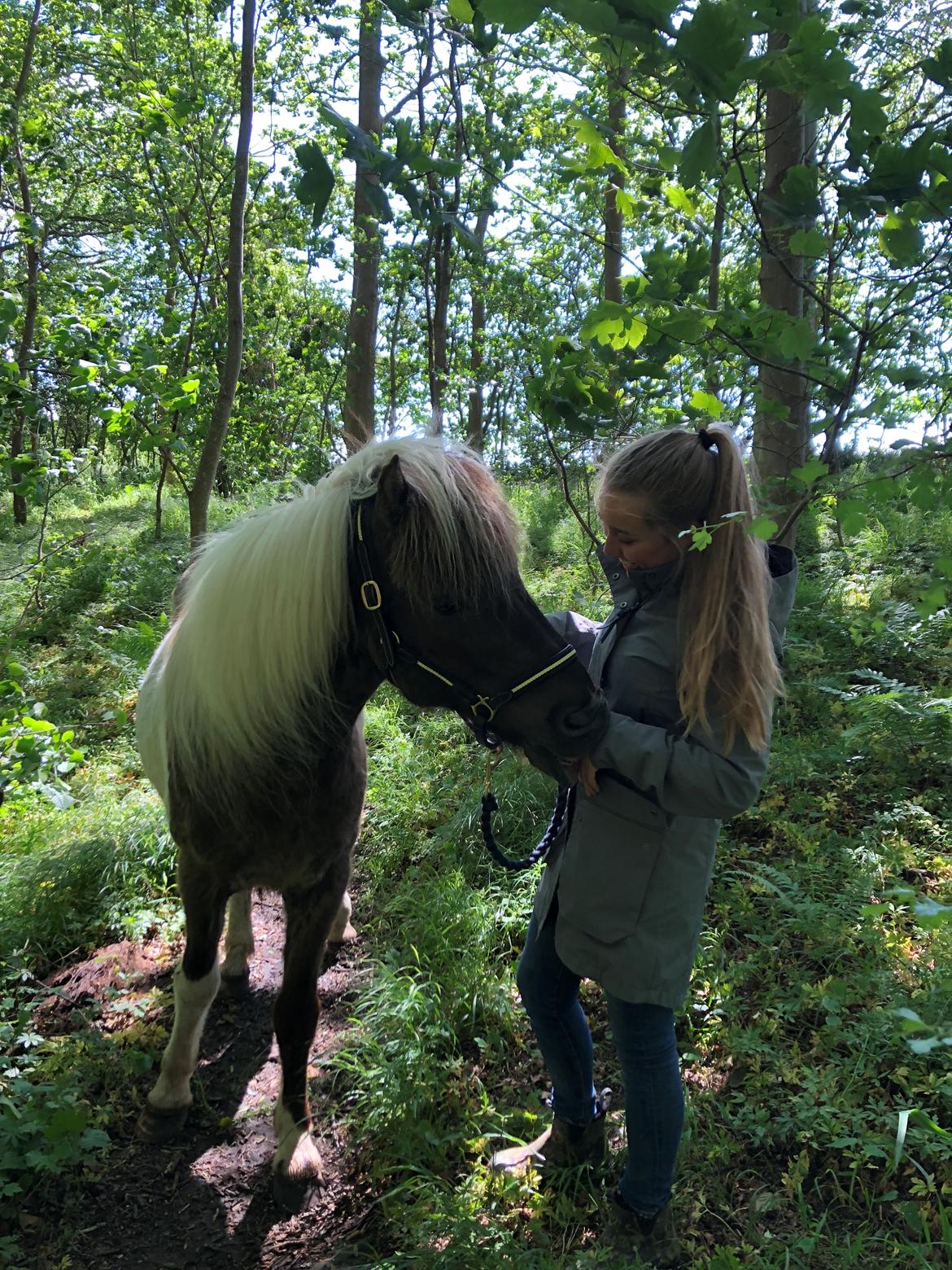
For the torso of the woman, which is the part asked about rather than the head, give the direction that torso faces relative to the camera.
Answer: to the viewer's left

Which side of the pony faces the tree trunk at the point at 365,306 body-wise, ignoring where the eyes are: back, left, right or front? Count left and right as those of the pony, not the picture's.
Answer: back

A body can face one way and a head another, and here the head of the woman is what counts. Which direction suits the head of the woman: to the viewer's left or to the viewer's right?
to the viewer's left

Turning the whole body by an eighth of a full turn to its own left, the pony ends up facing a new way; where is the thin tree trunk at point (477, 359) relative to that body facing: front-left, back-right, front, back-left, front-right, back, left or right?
back-left

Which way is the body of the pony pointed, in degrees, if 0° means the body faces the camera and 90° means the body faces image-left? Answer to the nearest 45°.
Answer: approximately 0°

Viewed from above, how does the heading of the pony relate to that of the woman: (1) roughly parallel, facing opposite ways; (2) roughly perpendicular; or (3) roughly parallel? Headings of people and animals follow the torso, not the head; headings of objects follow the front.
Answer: roughly perpendicular

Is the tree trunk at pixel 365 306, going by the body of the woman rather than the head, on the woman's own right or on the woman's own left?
on the woman's own right

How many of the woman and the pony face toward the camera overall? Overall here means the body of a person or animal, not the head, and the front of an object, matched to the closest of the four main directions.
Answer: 1
